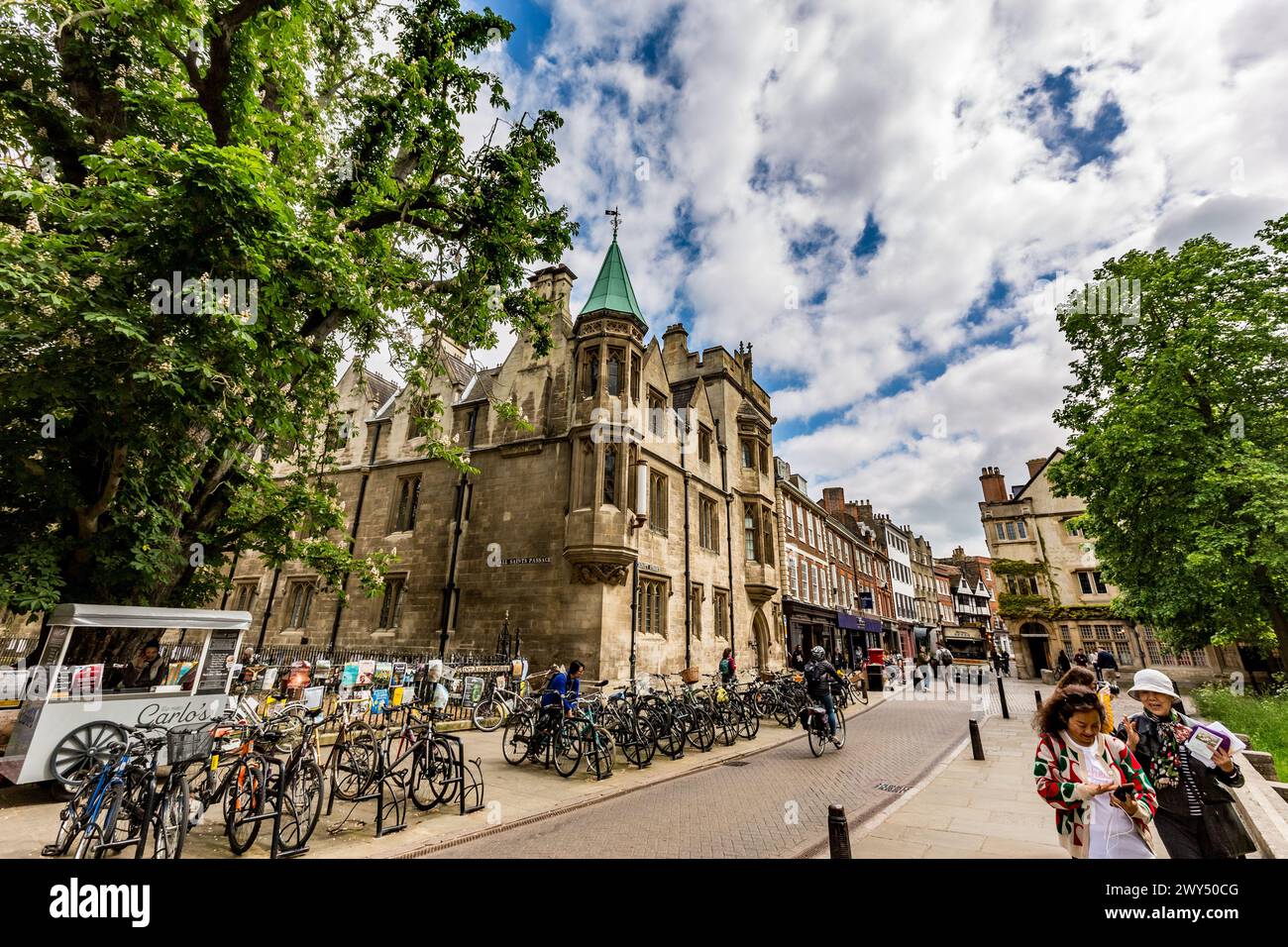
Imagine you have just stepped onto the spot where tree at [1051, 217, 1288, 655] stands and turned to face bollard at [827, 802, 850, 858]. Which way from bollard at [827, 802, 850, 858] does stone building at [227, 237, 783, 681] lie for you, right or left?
right
